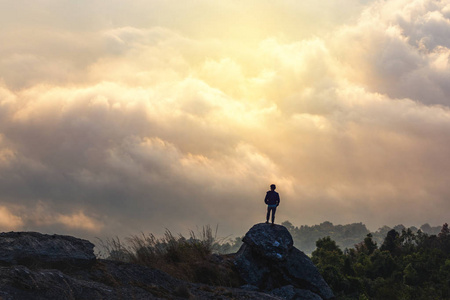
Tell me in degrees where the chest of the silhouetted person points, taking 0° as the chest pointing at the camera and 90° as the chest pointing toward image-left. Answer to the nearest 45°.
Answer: approximately 180°

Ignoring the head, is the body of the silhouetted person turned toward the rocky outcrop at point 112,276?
no

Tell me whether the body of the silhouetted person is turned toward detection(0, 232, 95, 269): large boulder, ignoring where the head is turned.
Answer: no
